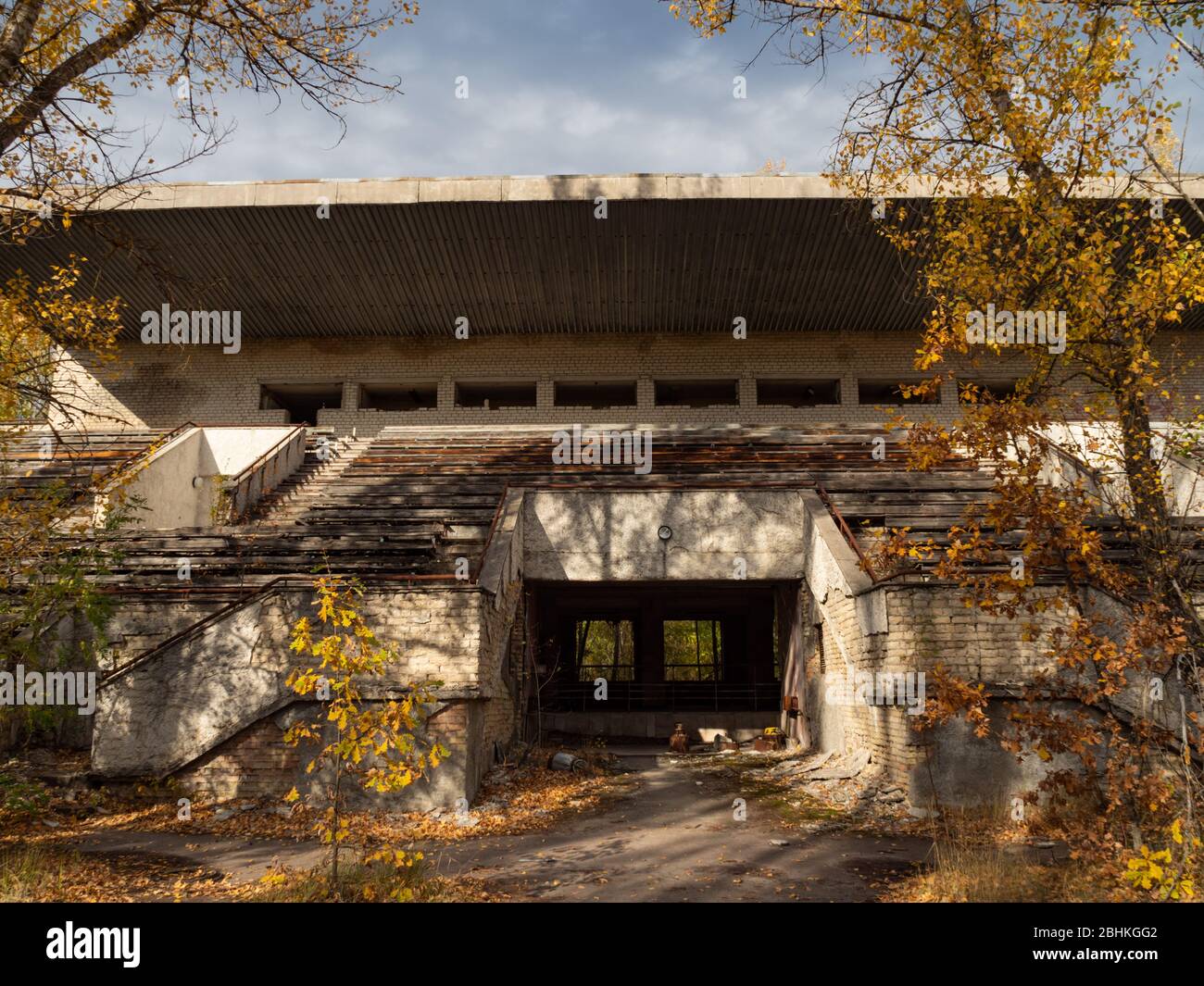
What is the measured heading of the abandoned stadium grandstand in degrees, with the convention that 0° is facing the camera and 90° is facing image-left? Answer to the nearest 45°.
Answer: approximately 0°
